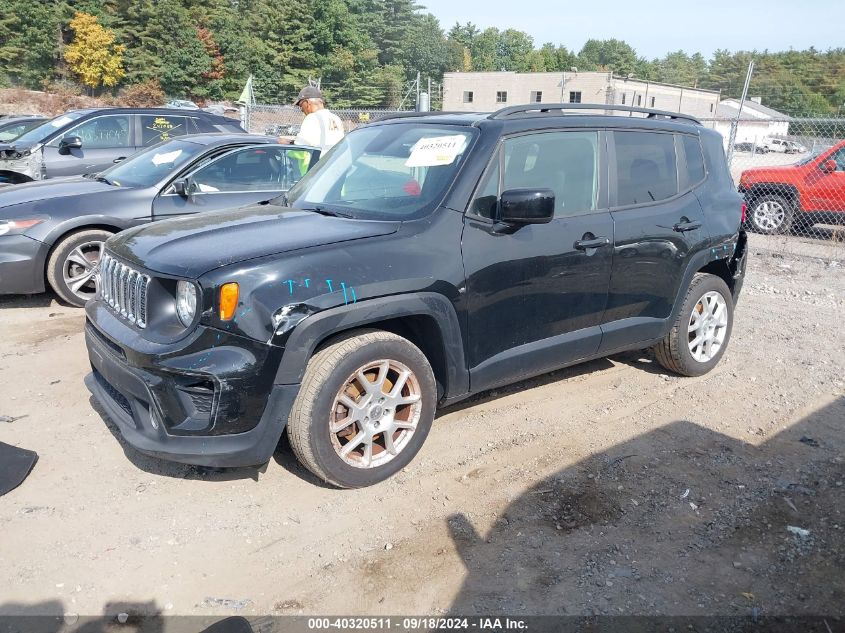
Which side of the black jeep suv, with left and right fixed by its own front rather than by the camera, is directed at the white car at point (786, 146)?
back

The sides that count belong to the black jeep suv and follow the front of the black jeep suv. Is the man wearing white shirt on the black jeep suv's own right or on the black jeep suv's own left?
on the black jeep suv's own right

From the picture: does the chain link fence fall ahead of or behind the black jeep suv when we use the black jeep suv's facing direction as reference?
behind

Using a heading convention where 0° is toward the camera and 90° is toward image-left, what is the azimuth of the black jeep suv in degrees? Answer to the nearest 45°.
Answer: approximately 45°
